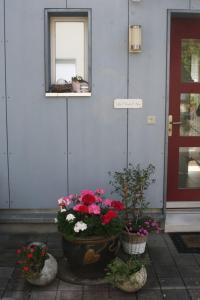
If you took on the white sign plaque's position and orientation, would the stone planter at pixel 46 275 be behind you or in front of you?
in front

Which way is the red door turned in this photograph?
toward the camera

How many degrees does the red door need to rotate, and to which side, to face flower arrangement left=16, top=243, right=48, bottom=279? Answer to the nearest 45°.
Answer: approximately 45° to its right

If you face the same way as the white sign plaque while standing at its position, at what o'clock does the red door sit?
The red door is roughly at 8 o'clock from the white sign plaque.

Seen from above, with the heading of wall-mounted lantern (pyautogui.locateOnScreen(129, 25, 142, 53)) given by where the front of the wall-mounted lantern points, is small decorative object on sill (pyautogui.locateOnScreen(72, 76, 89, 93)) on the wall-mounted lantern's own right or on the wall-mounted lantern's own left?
on the wall-mounted lantern's own right

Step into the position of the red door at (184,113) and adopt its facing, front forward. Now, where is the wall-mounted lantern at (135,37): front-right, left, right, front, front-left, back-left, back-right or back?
front-right

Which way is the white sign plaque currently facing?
toward the camera

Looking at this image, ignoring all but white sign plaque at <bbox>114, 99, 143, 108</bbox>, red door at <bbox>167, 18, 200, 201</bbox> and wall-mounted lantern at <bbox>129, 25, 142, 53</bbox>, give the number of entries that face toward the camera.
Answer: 3

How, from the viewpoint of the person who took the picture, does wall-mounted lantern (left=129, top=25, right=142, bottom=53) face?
facing the viewer

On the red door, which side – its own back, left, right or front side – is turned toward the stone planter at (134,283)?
front

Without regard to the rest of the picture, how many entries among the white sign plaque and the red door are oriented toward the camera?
2
